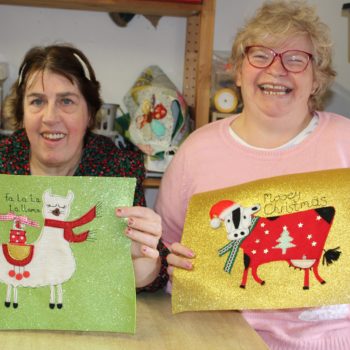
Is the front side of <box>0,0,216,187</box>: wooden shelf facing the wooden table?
yes

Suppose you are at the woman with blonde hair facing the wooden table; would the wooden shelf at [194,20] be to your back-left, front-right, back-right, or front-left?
back-right

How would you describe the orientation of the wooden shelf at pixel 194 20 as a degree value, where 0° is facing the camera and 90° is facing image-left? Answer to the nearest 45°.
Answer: approximately 0°

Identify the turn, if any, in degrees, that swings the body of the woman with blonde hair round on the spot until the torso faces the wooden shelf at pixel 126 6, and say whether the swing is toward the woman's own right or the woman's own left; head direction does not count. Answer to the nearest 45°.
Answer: approximately 135° to the woman's own right

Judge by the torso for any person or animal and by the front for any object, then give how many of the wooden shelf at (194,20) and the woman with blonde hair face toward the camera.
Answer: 2
